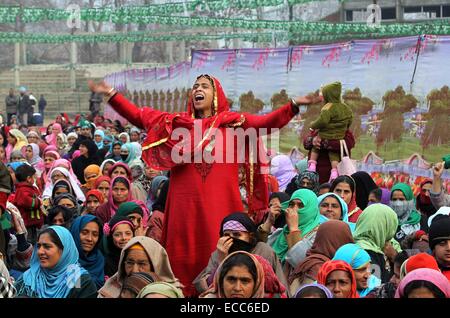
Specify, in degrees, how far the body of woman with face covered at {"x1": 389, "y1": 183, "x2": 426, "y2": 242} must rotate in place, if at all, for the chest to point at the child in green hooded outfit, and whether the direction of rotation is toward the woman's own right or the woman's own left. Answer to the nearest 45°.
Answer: approximately 135° to the woman's own right

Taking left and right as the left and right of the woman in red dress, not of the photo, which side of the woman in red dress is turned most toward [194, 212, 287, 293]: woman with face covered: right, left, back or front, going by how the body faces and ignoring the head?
front

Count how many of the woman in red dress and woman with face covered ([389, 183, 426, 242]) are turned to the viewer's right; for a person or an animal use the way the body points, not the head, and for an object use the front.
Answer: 0

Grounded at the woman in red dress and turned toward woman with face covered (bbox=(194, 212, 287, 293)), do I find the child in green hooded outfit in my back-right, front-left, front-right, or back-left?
back-left

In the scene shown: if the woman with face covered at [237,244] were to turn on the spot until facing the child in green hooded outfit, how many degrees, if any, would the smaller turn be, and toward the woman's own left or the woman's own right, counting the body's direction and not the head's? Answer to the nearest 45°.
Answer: approximately 135° to the woman's own right

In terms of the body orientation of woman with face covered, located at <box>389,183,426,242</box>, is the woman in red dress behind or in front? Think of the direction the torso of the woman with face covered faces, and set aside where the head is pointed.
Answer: in front

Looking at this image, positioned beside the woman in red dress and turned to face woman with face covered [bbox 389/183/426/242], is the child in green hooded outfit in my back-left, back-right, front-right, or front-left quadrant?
front-left

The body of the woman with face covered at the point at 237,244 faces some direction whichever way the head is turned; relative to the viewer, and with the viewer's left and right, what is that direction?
facing the viewer and to the left of the viewer

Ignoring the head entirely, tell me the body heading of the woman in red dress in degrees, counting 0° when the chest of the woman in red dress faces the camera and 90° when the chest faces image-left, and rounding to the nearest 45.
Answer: approximately 0°

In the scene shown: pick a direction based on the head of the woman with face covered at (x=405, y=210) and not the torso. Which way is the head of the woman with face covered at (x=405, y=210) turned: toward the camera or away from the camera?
toward the camera

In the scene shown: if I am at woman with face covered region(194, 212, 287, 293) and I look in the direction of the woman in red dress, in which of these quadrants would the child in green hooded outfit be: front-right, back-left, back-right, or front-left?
front-right

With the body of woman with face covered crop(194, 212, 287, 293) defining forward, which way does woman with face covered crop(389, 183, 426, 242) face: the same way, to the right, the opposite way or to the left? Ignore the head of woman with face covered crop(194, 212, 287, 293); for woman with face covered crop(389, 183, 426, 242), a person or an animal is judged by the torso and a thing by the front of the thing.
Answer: the same way

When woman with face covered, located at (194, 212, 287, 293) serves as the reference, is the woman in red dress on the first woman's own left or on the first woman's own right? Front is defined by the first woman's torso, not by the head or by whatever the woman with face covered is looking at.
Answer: on the first woman's own right

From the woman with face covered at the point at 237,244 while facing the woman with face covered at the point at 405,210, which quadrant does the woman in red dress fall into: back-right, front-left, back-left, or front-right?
front-left

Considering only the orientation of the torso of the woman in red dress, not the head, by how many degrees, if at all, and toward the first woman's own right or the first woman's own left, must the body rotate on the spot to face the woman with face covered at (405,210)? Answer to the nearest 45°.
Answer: approximately 135° to the first woman's own left
